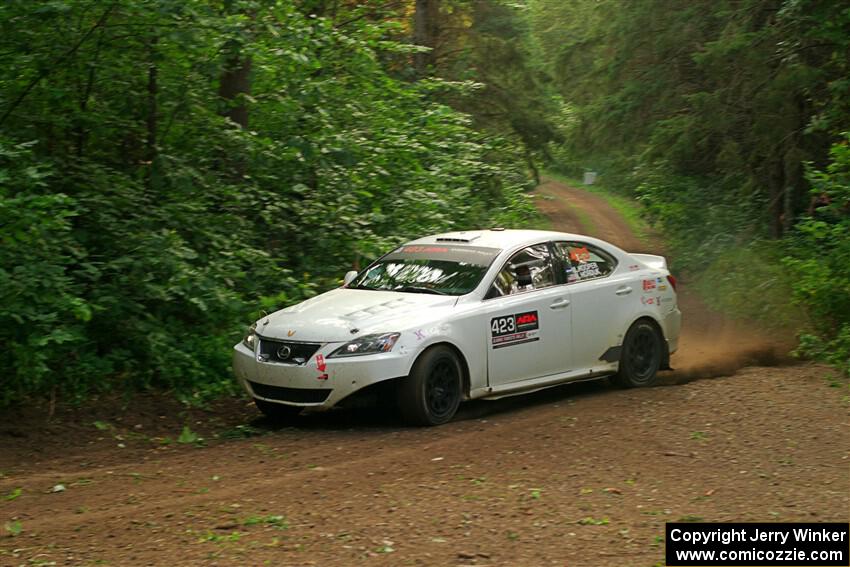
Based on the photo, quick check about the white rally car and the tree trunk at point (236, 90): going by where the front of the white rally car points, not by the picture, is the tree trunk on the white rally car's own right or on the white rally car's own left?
on the white rally car's own right

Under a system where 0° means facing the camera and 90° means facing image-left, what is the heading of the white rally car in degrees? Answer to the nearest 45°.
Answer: approximately 45°

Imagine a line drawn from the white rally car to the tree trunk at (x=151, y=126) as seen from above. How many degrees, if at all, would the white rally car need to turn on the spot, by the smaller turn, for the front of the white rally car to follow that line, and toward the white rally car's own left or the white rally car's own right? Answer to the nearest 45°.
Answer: approximately 90° to the white rally car's own right
